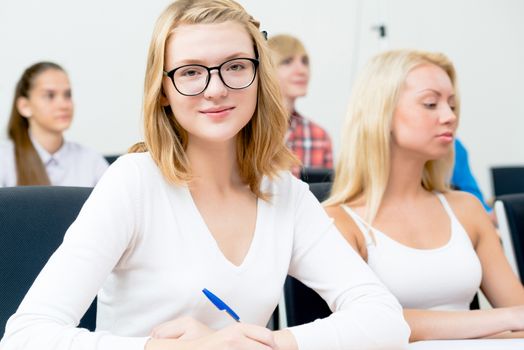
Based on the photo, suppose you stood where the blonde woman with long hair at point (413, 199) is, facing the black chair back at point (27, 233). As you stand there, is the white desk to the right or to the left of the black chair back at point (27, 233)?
left

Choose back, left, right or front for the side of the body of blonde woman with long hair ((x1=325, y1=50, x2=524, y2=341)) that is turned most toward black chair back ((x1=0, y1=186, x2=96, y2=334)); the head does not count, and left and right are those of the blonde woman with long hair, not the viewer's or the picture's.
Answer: right

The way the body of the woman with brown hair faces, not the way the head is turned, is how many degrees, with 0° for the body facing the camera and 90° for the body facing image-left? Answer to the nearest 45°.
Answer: approximately 315°

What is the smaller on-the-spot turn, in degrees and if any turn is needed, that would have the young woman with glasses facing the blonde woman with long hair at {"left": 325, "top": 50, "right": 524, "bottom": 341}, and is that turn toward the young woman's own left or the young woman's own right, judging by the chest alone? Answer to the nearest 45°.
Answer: approximately 135° to the young woman's own left

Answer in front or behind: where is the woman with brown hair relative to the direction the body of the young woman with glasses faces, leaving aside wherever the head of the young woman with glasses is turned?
behind

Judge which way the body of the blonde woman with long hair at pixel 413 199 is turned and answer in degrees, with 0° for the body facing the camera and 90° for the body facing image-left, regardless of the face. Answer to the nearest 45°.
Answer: approximately 315°
